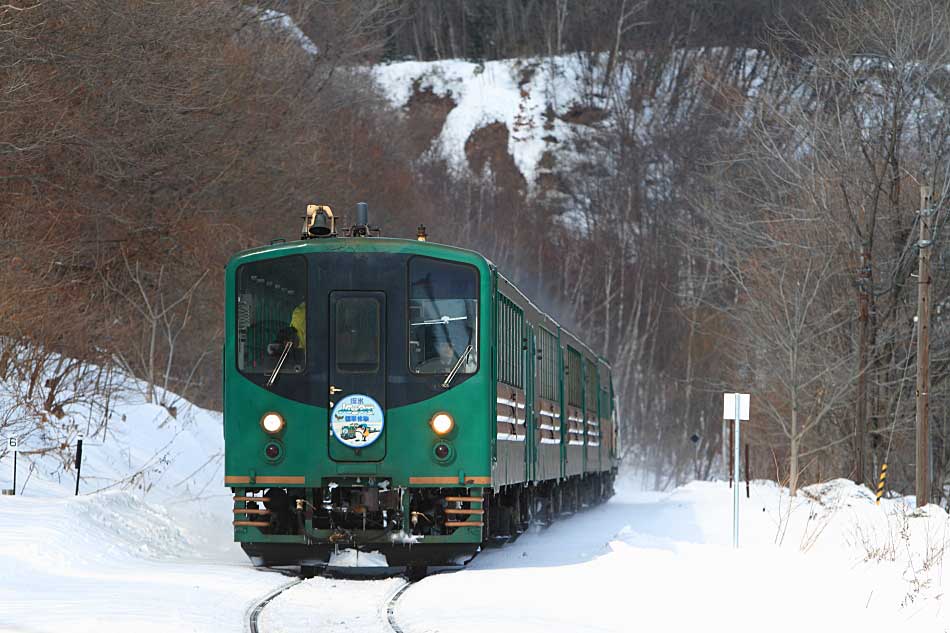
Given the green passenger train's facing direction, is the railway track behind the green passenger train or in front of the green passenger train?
in front

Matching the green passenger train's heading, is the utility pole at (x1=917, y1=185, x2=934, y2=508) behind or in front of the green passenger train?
behind

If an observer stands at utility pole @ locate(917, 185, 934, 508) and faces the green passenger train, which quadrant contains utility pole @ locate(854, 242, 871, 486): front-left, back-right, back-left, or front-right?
back-right

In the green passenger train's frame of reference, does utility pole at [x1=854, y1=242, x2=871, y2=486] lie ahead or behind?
behind

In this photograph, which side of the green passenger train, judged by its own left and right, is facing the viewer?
front
